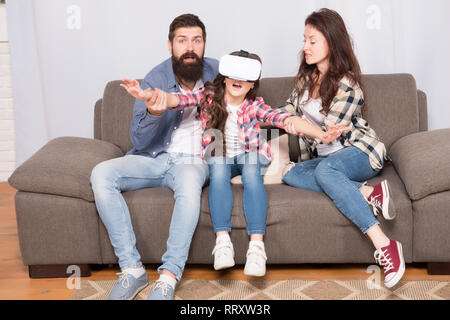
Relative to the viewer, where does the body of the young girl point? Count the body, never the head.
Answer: toward the camera

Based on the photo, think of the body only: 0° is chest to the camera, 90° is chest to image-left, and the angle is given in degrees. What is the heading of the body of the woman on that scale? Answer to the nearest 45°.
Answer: approximately 45°

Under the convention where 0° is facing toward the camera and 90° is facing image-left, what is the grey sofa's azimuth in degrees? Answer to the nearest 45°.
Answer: approximately 0°

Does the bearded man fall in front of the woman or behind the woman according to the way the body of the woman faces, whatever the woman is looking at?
in front

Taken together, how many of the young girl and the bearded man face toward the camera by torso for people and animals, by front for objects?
2

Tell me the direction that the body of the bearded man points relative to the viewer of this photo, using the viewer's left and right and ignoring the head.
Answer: facing the viewer
